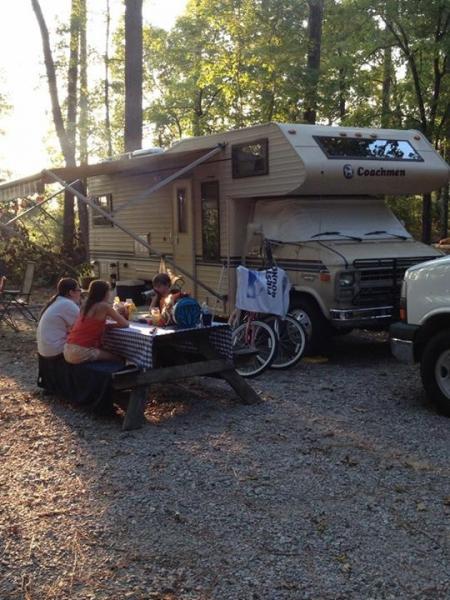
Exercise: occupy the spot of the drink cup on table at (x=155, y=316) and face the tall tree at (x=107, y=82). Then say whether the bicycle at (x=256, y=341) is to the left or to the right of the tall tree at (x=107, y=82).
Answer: right

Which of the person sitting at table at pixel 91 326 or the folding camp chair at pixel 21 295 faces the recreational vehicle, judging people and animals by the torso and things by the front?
the person sitting at table

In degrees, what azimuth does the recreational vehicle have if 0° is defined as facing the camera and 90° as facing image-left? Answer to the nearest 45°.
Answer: approximately 315°

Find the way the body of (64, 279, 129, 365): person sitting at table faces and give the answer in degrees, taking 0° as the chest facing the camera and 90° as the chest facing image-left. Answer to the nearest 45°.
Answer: approximately 225°

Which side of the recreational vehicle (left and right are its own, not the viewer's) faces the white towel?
right

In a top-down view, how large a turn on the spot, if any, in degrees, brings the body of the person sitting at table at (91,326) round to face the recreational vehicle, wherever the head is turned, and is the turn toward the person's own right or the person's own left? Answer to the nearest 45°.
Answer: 0° — they already face it
